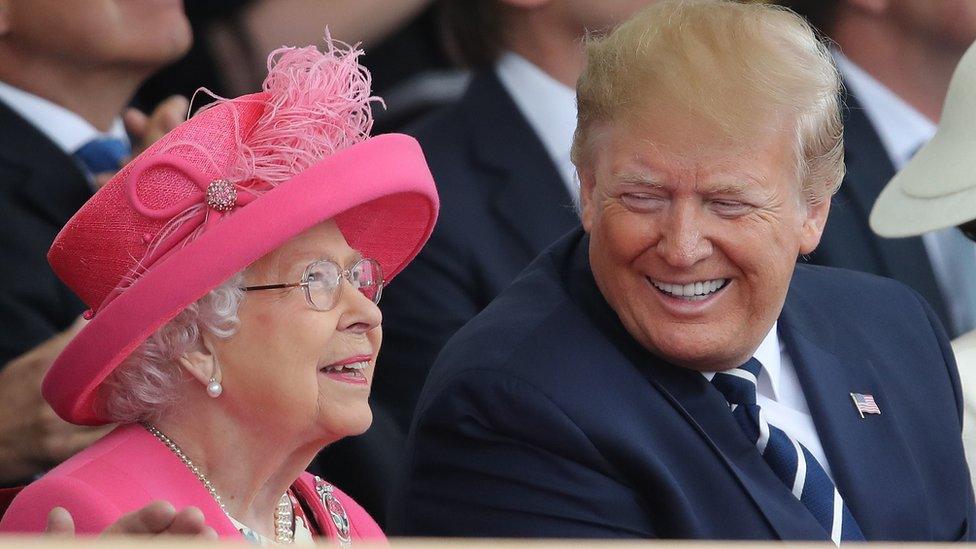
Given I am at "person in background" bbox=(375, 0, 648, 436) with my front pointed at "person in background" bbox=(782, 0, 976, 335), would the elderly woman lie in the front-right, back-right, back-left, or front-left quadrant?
back-right

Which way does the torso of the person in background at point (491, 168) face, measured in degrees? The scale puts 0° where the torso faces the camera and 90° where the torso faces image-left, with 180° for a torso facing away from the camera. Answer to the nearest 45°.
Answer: approximately 315°

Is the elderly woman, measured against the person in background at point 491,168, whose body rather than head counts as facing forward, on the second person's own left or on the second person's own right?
on the second person's own right

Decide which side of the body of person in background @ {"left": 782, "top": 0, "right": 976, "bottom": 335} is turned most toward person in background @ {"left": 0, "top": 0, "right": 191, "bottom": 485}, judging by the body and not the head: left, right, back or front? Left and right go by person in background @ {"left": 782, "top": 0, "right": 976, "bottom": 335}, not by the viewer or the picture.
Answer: right

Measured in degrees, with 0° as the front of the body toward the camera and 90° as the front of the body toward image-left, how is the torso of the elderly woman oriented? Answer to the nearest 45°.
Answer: approximately 315°

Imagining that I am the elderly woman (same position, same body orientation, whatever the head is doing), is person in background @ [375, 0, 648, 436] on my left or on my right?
on my left

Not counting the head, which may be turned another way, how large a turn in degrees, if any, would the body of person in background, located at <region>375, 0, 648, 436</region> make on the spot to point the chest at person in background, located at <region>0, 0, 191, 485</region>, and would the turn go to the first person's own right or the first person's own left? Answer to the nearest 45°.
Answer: approximately 135° to the first person's own right

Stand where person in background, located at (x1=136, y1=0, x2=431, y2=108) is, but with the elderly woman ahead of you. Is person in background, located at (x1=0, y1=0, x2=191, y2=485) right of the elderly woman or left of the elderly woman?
right

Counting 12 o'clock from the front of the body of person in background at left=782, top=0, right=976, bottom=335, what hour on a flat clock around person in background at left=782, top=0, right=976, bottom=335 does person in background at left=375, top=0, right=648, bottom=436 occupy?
person in background at left=375, top=0, right=648, bottom=436 is roughly at 3 o'clock from person in background at left=782, top=0, right=976, bottom=335.

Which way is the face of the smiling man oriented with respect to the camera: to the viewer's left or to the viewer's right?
to the viewer's left

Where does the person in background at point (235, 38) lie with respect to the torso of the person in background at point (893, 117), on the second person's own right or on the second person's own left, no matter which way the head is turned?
on the second person's own right
